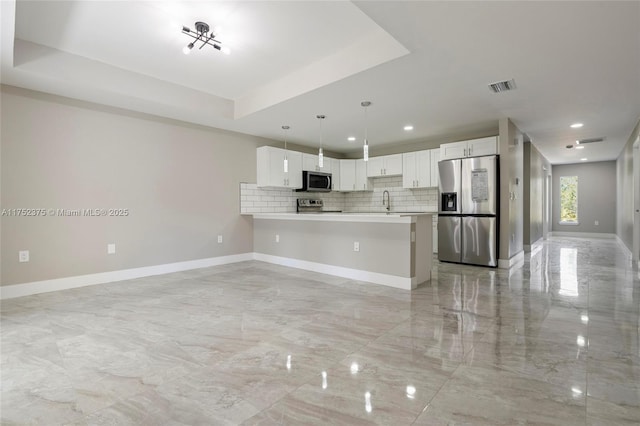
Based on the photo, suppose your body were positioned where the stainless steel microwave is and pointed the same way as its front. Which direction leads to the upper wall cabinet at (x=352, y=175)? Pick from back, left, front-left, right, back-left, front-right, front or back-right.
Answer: left

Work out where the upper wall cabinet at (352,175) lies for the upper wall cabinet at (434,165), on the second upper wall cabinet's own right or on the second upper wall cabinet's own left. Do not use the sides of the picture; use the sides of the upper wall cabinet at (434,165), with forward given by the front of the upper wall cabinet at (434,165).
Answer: on the second upper wall cabinet's own right

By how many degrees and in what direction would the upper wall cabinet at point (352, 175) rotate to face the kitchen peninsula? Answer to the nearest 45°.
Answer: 0° — it already faces it

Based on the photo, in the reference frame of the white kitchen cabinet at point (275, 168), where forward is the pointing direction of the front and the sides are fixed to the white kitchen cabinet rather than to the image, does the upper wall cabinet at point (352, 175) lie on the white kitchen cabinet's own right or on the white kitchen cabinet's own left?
on the white kitchen cabinet's own left

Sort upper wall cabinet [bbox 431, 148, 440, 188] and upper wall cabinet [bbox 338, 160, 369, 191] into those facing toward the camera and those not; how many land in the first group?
2

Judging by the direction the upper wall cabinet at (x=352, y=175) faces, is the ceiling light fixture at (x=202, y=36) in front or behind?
in front

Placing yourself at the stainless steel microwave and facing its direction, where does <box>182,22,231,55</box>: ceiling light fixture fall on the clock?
The ceiling light fixture is roughly at 2 o'clock from the stainless steel microwave.

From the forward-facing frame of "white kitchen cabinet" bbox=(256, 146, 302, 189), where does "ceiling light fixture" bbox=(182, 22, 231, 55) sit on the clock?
The ceiling light fixture is roughly at 2 o'clock from the white kitchen cabinet.

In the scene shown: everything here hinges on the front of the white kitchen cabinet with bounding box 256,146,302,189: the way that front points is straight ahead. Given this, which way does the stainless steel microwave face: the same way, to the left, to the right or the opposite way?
the same way

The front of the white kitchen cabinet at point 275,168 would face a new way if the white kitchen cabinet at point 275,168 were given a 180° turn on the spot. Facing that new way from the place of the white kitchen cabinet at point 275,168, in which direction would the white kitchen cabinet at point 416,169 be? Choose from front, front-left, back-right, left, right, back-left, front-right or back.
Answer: back-right

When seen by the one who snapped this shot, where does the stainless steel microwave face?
facing the viewer and to the right of the viewer

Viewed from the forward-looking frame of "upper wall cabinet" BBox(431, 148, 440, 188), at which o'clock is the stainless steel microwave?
The stainless steel microwave is roughly at 3 o'clock from the upper wall cabinet.

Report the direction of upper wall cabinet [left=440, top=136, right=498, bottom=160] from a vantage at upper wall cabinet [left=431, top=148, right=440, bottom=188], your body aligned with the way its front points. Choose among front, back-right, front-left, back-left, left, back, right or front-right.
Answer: front-left

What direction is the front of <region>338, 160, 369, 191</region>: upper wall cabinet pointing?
toward the camera

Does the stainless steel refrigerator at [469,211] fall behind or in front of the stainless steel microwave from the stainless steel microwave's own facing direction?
in front

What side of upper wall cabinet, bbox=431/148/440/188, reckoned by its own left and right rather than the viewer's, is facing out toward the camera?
front

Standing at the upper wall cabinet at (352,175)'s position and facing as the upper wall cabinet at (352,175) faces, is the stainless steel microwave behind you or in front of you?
in front

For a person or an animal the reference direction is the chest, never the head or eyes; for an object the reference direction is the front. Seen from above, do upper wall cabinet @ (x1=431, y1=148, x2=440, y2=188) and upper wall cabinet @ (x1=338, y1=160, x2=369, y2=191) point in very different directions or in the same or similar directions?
same or similar directions

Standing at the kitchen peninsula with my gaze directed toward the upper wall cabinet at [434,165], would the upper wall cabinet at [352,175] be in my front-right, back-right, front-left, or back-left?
front-left

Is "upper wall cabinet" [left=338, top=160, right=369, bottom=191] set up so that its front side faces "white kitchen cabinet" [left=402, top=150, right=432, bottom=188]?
no
